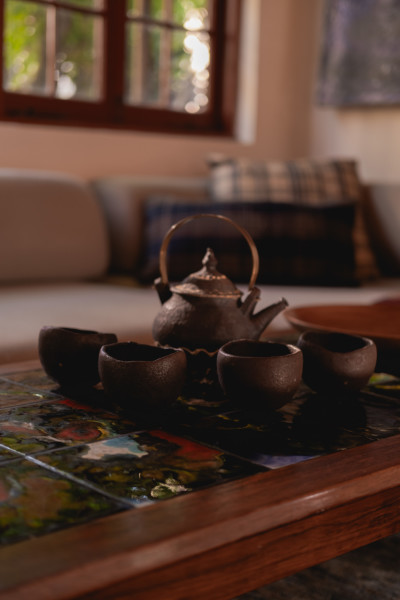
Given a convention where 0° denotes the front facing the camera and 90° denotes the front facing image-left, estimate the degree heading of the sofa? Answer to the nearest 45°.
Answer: approximately 0°

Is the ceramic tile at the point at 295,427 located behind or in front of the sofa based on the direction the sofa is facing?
in front

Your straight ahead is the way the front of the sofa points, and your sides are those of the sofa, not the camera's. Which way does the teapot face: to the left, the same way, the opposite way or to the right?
to the left

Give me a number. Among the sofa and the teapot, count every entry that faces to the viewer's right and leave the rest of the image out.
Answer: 1

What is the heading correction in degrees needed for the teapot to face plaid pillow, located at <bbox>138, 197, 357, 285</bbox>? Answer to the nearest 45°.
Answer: approximately 90° to its left

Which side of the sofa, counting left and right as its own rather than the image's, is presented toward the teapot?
front

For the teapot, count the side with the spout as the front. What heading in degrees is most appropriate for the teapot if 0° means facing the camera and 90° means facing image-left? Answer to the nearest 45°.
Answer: approximately 270°
